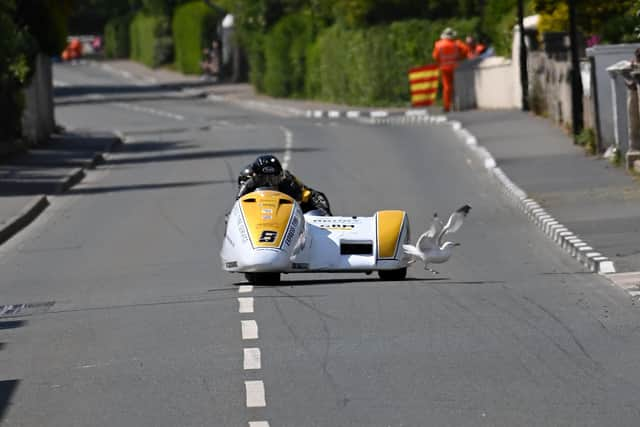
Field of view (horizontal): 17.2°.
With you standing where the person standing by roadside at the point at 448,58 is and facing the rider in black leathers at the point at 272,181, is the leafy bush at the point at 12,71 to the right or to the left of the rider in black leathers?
right
